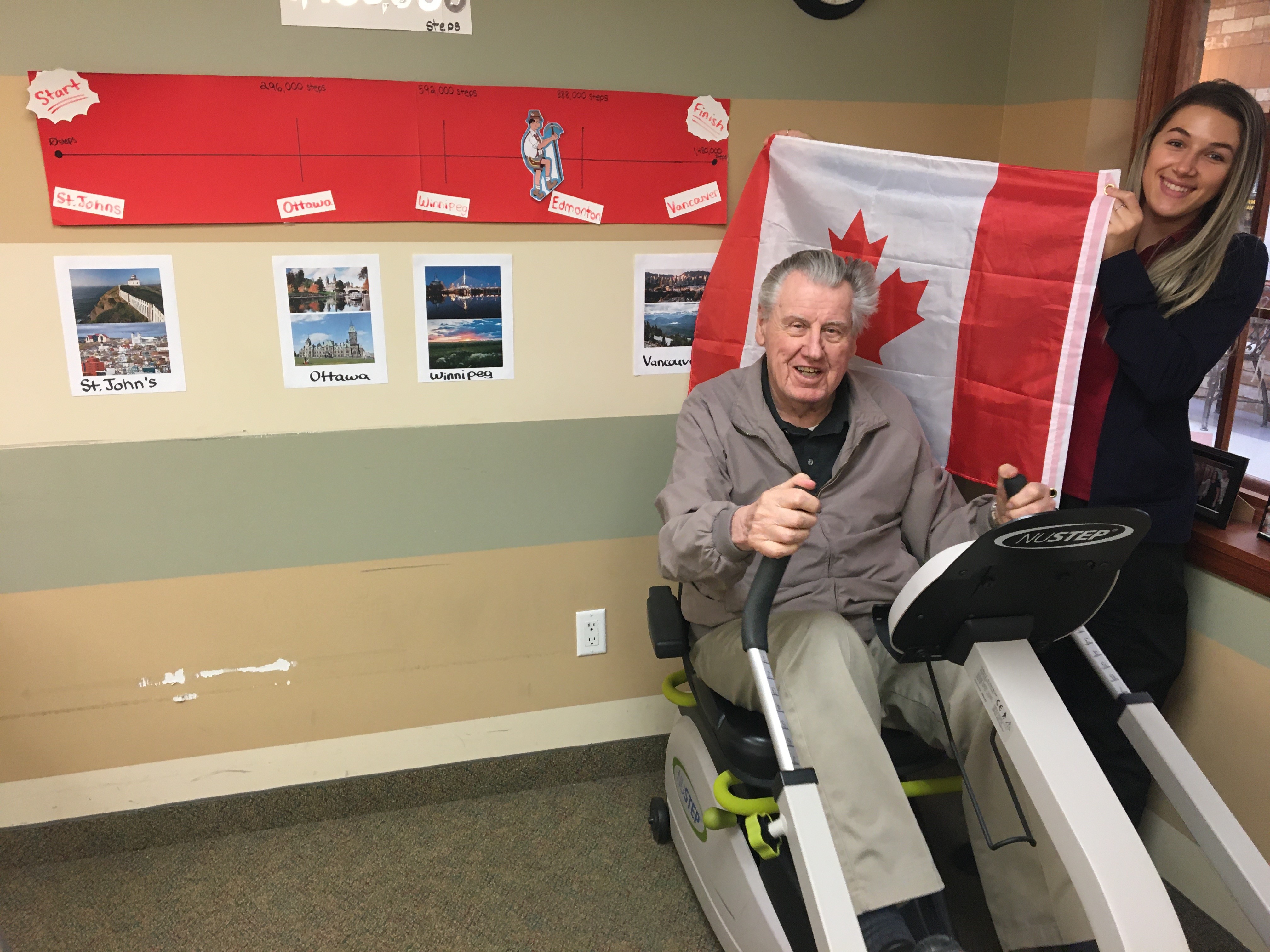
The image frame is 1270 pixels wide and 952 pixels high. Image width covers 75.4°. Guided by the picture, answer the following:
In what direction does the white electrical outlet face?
toward the camera

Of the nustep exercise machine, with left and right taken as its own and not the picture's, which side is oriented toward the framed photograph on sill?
left

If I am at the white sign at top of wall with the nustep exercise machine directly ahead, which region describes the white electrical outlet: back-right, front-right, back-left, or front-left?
front-left

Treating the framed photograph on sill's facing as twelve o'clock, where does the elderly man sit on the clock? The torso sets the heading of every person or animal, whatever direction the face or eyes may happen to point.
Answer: The elderly man is roughly at 12 o'clock from the framed photograph on sill.

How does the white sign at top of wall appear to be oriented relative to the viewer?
toward the camera

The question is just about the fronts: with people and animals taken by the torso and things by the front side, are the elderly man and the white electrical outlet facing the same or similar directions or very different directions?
same or similar directions

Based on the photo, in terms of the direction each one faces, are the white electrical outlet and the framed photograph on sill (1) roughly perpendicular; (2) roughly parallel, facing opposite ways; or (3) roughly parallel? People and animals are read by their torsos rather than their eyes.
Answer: roughly perpendicular

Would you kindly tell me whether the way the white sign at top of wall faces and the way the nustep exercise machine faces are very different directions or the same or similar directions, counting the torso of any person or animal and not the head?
same or similar directions

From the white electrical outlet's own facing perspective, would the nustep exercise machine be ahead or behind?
ahead

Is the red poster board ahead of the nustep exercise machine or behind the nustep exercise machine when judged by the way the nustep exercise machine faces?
behind

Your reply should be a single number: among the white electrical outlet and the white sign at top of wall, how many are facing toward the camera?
2

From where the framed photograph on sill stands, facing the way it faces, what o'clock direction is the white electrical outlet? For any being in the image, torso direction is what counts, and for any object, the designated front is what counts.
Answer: The white electrical outlet is roughly at 1 o'clock from the framed photograph on sill.

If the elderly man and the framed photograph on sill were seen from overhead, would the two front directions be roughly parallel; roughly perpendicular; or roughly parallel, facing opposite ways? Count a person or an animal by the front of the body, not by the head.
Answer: roughly perpendicular

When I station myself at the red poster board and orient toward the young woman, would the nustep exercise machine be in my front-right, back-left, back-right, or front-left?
front-right

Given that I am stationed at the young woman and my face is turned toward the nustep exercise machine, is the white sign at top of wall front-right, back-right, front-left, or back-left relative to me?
front-right

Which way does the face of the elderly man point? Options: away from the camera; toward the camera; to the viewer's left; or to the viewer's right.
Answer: toward the camera

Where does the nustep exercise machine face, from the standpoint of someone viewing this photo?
facing the viewer and to the right of the viewer
